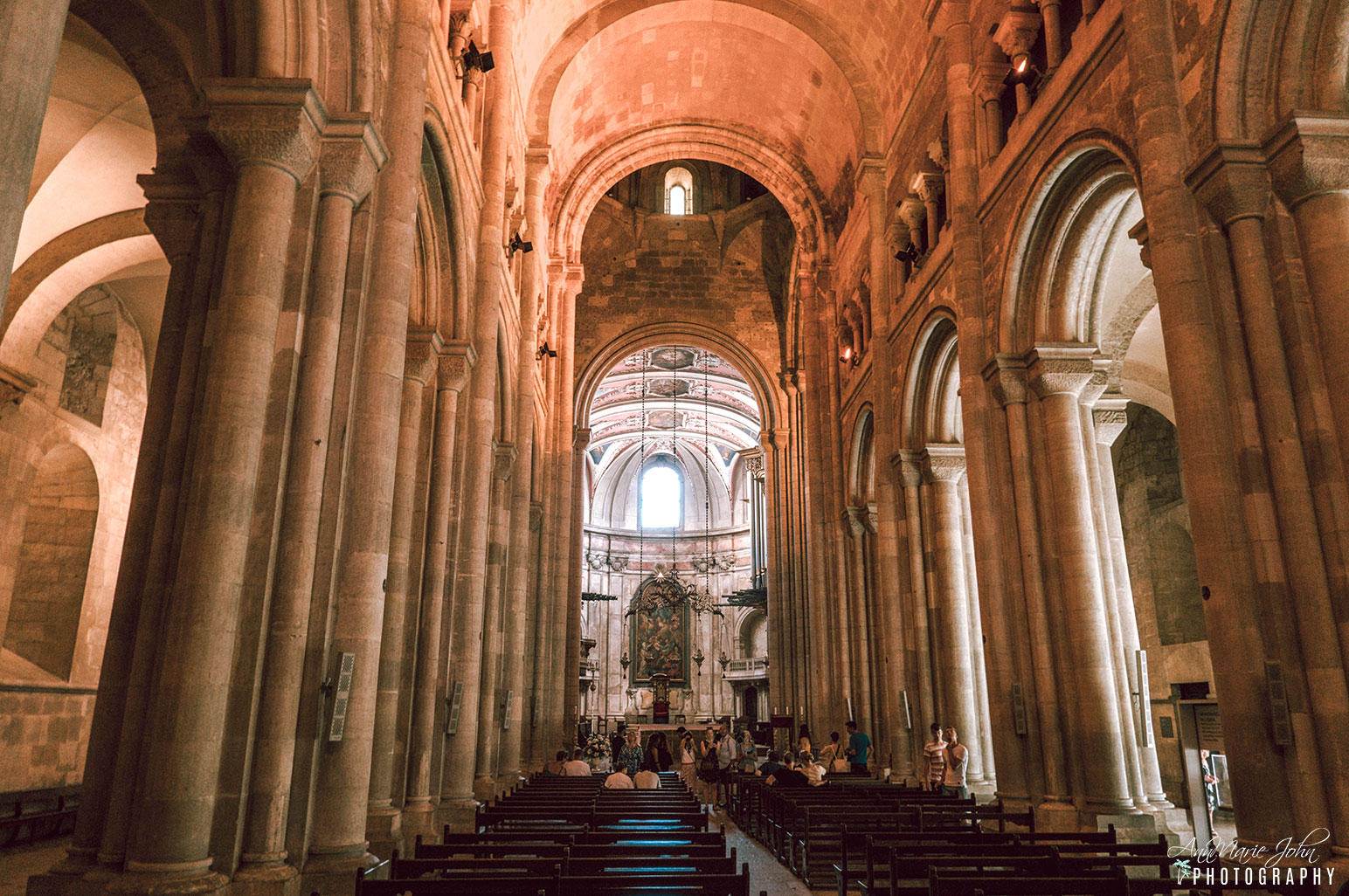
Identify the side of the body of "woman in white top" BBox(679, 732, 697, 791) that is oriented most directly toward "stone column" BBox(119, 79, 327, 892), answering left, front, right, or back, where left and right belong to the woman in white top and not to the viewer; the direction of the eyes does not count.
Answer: front

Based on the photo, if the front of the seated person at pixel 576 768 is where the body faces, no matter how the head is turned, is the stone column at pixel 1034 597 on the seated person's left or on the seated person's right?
on the seated person's right

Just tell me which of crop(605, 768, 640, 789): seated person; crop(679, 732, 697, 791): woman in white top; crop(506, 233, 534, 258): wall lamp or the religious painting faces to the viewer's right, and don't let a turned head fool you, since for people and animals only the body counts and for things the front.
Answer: the wall lamp

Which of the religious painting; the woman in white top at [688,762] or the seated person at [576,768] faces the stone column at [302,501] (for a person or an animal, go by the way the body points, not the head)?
the religious painting

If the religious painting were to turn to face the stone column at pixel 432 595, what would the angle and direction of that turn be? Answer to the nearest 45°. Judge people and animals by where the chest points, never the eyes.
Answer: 0° — it already faces it

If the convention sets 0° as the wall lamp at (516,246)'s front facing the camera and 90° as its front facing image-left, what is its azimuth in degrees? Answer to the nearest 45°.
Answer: approximately 270°

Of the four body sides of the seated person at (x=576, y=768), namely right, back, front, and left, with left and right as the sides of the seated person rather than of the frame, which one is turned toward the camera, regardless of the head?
back

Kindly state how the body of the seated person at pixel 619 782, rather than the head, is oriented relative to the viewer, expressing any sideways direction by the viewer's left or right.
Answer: facing away from the viewer
